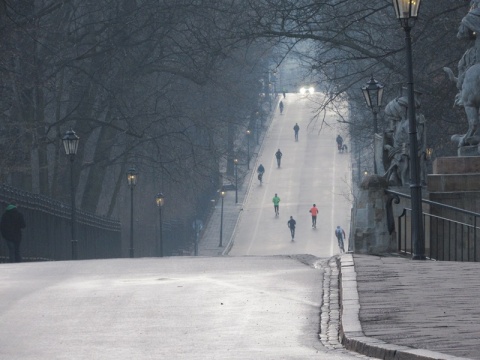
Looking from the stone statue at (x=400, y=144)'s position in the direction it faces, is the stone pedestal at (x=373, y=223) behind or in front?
in front

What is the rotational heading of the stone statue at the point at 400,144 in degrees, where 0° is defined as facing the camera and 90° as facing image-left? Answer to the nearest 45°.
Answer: approximately 45°

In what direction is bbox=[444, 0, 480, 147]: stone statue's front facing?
to the viewer's left

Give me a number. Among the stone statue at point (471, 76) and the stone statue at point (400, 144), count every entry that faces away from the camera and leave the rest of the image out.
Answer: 0
